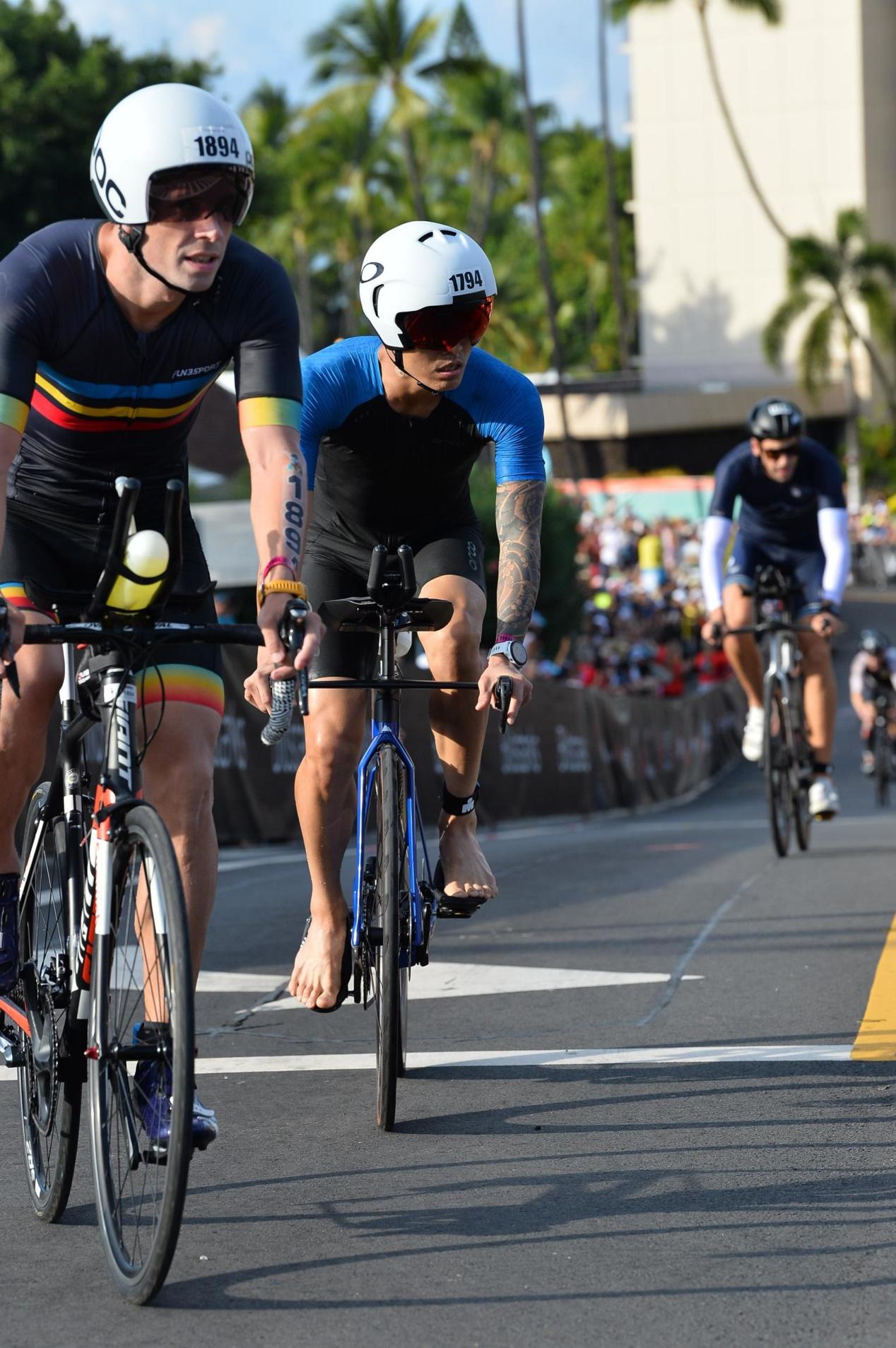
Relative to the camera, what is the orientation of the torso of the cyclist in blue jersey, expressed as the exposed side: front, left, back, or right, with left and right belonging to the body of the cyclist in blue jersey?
front

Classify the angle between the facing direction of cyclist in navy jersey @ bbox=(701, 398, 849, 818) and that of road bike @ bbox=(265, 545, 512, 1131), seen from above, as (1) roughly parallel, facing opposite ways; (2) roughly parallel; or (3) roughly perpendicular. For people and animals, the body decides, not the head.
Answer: roughly parallel

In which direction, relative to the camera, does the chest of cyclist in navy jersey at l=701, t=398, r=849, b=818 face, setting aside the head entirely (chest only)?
toward the camera

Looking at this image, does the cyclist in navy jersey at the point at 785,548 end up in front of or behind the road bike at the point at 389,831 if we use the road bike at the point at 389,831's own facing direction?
behind

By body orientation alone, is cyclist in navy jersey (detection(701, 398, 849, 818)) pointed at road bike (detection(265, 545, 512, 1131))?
yes

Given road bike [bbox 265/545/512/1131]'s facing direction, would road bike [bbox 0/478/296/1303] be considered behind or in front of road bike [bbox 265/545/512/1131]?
in front

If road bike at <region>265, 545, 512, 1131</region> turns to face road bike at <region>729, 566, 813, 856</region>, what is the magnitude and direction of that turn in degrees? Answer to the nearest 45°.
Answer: approximately 180°

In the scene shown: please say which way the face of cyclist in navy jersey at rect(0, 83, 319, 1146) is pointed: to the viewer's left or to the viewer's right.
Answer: to the viewer's right

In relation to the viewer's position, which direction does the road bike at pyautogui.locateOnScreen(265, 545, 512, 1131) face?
facing the viewer

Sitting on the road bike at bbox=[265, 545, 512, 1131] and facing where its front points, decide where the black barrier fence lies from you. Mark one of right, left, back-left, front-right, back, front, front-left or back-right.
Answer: back

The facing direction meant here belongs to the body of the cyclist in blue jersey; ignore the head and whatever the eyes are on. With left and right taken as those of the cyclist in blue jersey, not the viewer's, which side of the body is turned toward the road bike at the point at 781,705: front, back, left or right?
back

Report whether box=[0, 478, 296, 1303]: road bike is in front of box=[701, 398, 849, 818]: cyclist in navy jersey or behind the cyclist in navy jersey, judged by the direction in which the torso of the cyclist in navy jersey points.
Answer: in front

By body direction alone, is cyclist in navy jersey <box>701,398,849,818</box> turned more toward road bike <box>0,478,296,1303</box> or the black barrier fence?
the road bike
